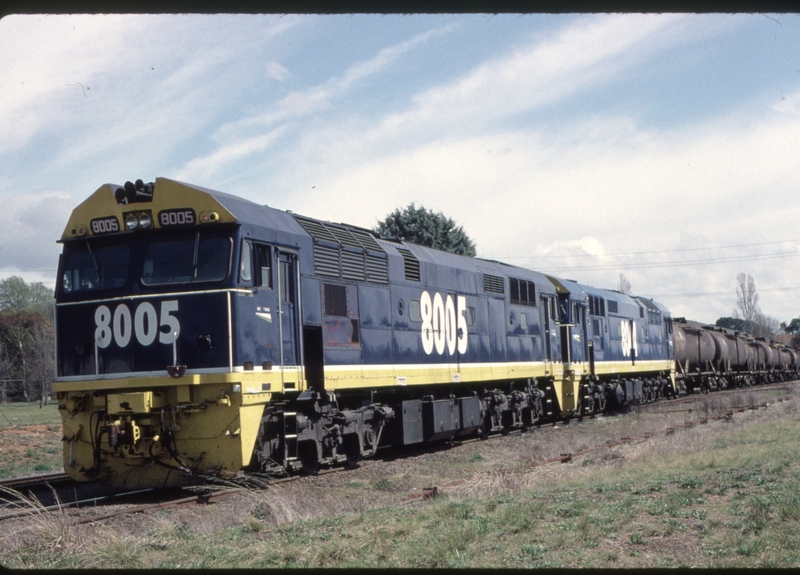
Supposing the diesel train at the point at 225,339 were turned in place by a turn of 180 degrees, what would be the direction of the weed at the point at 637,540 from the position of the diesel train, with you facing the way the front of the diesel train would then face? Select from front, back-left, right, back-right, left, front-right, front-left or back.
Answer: right

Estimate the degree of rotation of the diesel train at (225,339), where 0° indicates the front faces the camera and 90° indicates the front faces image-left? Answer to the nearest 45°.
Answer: approximately 45°
